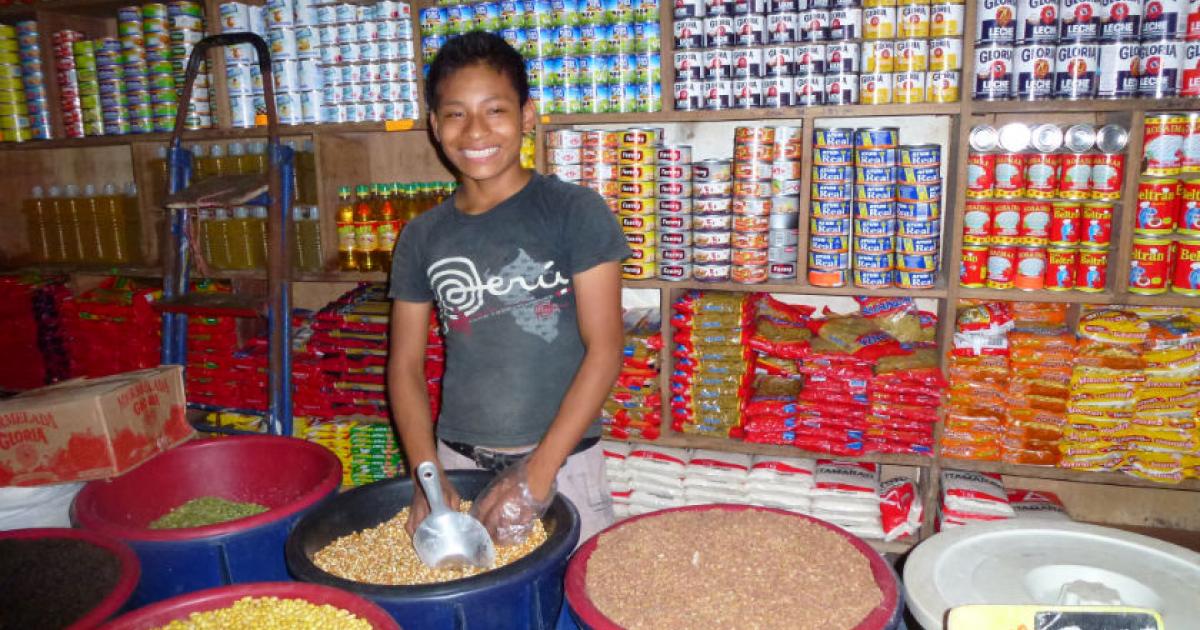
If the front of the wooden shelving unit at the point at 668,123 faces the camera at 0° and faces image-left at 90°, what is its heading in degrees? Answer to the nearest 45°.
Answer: approximately 0°

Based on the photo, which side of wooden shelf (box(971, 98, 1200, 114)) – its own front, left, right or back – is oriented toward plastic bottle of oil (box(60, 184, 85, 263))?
right

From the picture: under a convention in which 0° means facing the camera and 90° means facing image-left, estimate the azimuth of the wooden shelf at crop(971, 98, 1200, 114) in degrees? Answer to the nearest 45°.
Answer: approximately 0°

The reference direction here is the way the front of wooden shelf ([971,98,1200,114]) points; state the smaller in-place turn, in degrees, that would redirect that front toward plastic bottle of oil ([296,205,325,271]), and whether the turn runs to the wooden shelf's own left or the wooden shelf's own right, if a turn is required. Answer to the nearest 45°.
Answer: approximately 90° to the wooden shelf's own right

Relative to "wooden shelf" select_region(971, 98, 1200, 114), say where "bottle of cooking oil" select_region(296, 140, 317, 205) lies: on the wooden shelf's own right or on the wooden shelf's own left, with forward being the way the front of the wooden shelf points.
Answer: on the wooden shelf's own right

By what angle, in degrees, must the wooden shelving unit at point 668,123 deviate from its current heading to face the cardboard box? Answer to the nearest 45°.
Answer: approximately 45° to its right

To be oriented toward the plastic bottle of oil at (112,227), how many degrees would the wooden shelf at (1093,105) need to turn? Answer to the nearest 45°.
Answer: approximately 90° to its right
